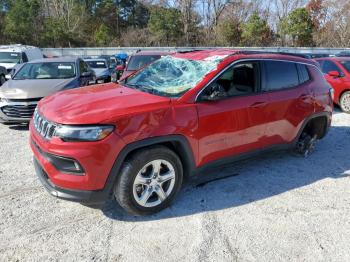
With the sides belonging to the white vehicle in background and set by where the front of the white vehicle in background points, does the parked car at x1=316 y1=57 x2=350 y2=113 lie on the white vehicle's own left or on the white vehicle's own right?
on the white vehicle's own left

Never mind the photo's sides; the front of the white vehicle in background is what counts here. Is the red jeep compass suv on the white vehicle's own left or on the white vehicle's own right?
on the white vehicle's own left

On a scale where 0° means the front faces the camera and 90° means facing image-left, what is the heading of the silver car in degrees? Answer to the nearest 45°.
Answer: approximately 45°

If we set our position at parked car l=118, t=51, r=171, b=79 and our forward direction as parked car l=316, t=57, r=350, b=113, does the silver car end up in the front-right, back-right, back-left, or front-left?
back-right

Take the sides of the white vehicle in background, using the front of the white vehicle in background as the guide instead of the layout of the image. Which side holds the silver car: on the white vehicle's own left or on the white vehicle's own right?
on the white vehicle's own left

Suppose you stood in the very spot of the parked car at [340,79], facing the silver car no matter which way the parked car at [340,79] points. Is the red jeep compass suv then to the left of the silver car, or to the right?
left

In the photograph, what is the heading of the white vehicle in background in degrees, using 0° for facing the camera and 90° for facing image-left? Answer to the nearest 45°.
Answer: approximately 45°

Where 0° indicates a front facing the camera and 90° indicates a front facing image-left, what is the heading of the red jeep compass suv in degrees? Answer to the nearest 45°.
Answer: approximately 45°

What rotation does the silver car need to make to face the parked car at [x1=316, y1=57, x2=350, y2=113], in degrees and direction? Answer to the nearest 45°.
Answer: approximately 135° to its left

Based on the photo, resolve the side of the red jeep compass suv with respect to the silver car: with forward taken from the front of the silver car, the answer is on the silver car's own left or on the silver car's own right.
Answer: on the silver car's own left
